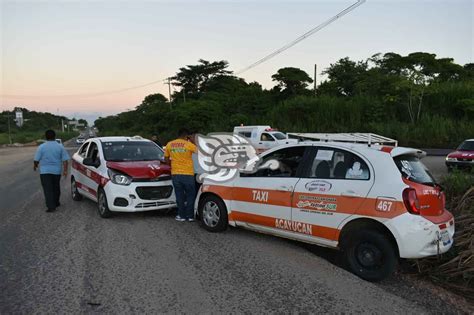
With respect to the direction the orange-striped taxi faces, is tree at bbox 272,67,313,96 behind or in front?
in front

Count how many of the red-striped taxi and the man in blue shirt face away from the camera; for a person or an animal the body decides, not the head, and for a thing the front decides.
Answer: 1

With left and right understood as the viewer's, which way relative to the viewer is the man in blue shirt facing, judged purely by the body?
facing away from the viewer

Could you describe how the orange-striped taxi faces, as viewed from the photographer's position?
facing away from the viewer and to the left of the viewer

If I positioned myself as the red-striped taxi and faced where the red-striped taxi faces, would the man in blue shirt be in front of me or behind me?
behind

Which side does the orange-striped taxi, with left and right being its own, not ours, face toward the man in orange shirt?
front

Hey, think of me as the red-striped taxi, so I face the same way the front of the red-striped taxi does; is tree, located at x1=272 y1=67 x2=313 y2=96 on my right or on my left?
on my left

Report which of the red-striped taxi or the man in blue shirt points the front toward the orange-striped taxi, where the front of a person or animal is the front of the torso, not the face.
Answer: the red-striped taxi

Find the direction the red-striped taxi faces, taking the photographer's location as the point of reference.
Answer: facing the viewer and to the right of the viewer

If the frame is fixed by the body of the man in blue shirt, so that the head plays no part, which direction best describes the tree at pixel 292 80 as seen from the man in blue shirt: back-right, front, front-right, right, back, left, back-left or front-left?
front-right

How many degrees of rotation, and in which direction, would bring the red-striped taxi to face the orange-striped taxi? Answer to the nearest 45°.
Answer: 0° — it already faces it

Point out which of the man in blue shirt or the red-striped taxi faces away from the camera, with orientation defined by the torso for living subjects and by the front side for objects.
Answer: the man in blue shirt

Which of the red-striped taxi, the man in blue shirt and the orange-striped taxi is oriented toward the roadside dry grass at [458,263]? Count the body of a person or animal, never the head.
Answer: the red-striped taxi
